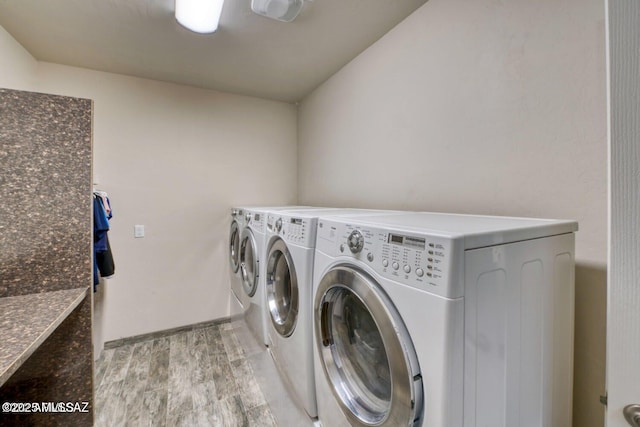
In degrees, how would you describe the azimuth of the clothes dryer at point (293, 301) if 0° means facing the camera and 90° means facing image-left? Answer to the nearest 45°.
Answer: approximately 90°

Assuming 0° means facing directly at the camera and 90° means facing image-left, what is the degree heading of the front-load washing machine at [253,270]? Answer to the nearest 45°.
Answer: approximately 90°

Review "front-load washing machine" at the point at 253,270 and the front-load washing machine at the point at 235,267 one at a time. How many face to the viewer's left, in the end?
2

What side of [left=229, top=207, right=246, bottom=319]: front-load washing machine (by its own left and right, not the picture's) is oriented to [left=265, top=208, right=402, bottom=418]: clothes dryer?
left

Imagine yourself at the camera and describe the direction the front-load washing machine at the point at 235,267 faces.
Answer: facing to the left of the viewer
